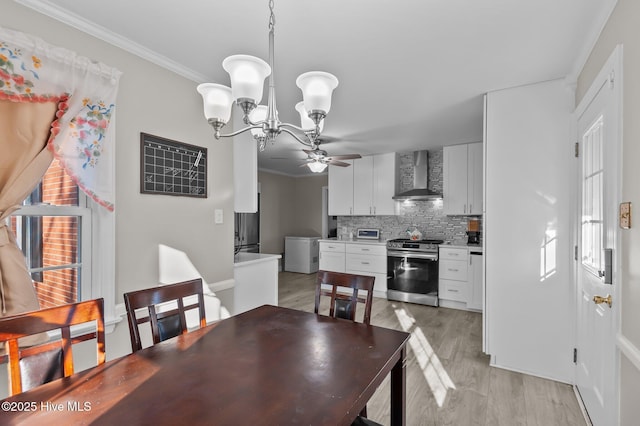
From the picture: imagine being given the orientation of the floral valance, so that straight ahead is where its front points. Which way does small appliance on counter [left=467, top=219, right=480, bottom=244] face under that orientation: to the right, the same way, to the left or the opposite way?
to the right

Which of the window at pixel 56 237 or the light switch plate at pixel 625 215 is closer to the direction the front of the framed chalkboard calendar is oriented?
the light switch plate

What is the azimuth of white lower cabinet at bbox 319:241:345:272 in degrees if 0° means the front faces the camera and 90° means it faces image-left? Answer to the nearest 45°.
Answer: approximately 0°

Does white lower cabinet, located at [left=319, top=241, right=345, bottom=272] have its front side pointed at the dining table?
yes

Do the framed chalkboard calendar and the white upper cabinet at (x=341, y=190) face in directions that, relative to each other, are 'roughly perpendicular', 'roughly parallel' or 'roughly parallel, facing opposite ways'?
roughly perpendicular

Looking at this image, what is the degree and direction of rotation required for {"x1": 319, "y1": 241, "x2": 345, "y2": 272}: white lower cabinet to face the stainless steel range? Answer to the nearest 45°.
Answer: approximately 45° to its left
